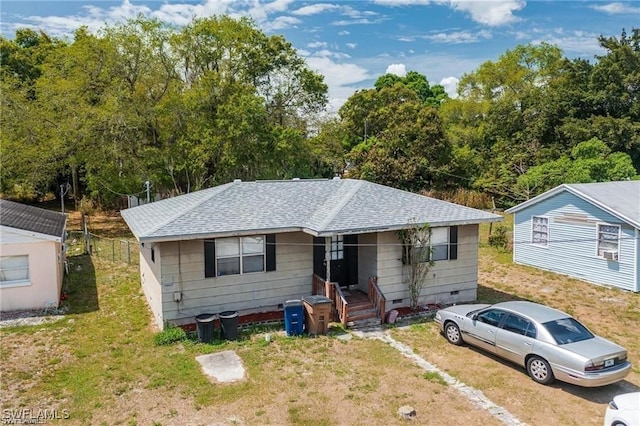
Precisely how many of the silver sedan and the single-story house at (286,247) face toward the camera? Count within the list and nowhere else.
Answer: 1

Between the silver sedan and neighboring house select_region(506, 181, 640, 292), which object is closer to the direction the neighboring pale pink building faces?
the silver sedan

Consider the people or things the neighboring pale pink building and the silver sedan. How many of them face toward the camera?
1

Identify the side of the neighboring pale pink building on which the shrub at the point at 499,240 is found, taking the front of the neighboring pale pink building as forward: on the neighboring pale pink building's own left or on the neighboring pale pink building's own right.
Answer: on the neighboring pale pink building's own left

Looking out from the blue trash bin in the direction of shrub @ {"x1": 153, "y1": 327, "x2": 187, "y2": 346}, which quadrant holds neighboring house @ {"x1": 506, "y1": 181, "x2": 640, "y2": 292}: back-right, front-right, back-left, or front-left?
back-right

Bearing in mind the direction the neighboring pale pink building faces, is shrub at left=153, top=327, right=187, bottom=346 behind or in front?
in front

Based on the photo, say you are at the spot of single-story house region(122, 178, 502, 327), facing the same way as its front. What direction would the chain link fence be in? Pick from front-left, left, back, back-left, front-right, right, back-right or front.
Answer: back-right

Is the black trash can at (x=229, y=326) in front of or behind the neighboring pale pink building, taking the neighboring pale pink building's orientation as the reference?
in front
